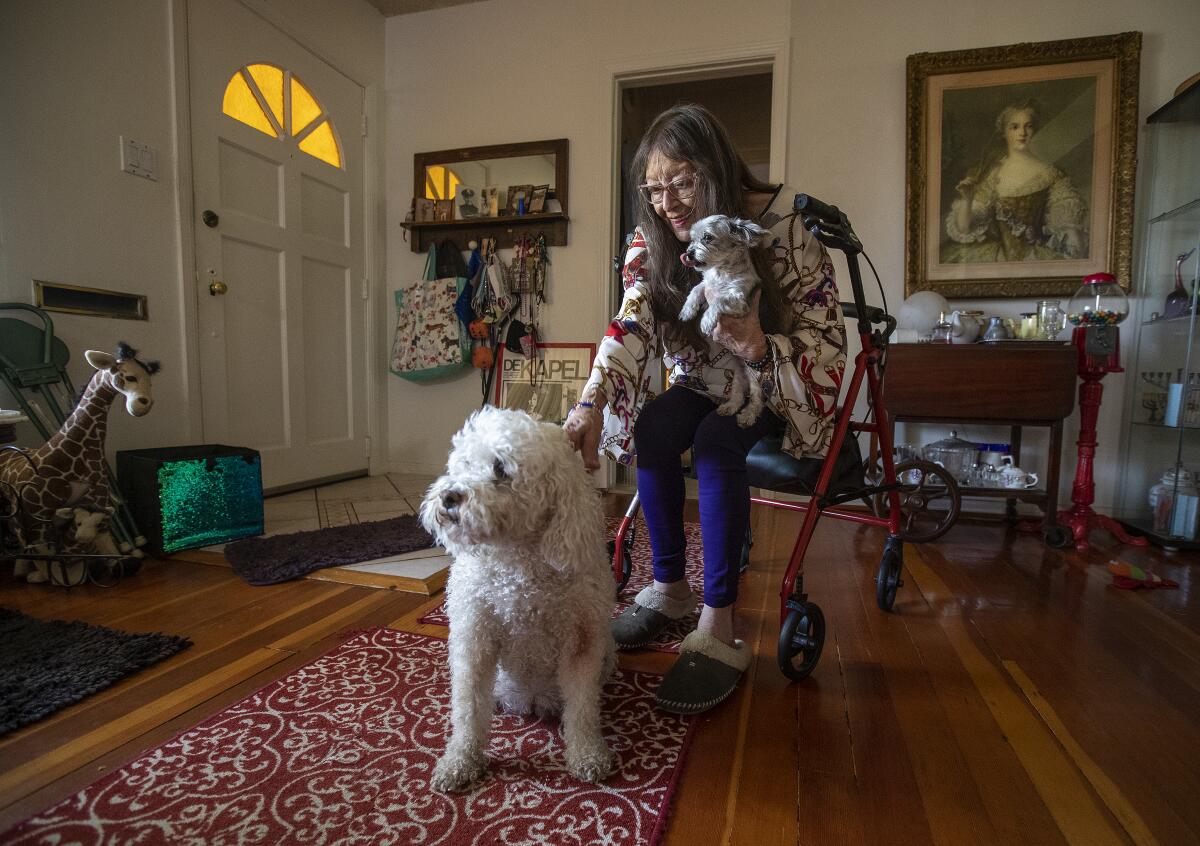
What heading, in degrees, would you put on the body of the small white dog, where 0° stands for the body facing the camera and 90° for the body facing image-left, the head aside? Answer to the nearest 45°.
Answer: approximately 45°

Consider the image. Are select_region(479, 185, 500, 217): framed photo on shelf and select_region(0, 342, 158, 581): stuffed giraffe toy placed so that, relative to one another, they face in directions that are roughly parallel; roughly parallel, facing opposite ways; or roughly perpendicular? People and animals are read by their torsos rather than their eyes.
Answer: roughly perpendicular

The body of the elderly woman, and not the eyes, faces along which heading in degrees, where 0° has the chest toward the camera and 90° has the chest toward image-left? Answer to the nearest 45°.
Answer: approximately 45°

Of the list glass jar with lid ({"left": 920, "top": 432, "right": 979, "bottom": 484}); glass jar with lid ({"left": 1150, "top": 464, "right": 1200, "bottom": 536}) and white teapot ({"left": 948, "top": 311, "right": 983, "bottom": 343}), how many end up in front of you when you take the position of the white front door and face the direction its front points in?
3

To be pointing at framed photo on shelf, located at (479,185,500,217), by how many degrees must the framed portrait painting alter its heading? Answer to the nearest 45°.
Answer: approximately 90° to its right

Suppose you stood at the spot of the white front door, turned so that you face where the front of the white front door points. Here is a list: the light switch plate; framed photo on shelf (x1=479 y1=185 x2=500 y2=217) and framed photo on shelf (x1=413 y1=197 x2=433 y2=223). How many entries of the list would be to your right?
1

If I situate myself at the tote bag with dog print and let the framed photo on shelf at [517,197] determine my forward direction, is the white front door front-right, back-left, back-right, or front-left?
back-right

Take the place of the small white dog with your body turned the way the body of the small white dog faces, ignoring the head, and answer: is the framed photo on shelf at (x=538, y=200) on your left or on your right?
on your right

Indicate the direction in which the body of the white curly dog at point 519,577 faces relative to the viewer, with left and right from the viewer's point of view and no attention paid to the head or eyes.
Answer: facing the viewer

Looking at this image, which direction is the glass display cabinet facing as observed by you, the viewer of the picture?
facing the viewer and to the left of the viewer

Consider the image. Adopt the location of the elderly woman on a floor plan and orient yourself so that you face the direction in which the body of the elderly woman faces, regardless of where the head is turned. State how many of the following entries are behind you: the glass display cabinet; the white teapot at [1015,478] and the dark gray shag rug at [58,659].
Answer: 2

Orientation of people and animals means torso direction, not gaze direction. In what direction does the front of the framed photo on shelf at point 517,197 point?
toward the camera
